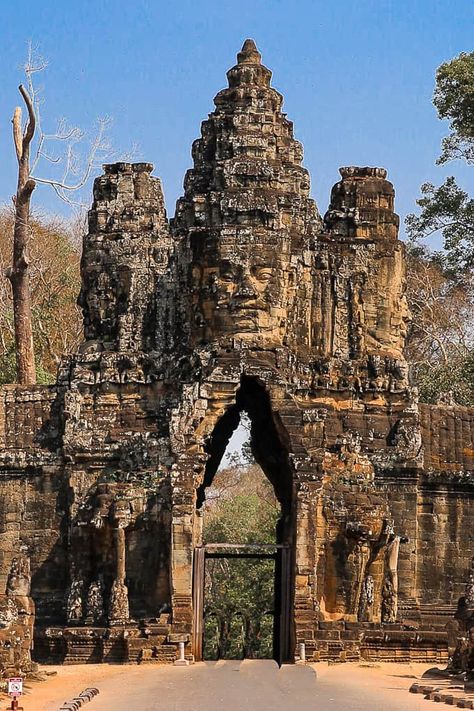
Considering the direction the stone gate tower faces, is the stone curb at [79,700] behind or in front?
in front

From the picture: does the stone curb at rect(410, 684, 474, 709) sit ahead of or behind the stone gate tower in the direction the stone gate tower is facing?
ahead

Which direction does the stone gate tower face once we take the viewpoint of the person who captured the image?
facing the viewer
